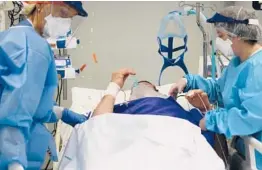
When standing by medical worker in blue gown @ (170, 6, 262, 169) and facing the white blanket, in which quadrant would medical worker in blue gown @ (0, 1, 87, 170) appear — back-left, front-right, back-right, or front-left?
front-right

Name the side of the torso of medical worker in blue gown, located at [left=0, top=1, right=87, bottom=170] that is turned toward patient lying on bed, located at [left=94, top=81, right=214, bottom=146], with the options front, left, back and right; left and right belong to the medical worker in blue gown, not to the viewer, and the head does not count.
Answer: front

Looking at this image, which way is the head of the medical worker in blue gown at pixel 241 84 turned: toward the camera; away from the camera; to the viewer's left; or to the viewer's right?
to the viewer's left

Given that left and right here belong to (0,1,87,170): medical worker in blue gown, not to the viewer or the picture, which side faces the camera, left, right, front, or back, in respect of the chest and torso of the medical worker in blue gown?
right

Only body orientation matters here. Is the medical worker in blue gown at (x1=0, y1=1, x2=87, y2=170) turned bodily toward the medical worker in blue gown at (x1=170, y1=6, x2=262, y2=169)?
yes

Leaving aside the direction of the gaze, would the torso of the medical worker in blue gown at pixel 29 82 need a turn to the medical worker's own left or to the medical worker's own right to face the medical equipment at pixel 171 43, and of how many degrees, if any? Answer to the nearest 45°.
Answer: approximately 45° to the medical worker's own left

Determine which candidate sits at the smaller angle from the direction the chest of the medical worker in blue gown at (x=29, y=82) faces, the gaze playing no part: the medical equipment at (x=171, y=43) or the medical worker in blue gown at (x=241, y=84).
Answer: the medical worker in blue gown
